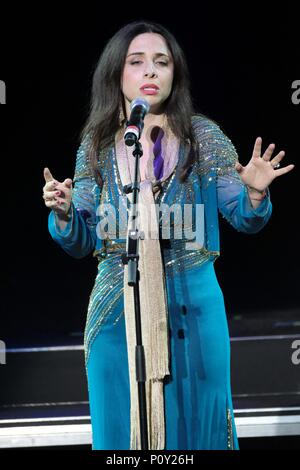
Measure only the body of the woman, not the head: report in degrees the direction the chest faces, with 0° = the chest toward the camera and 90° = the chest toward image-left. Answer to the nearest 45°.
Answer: approximately 0°

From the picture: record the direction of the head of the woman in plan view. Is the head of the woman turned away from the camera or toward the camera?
toward the camera
